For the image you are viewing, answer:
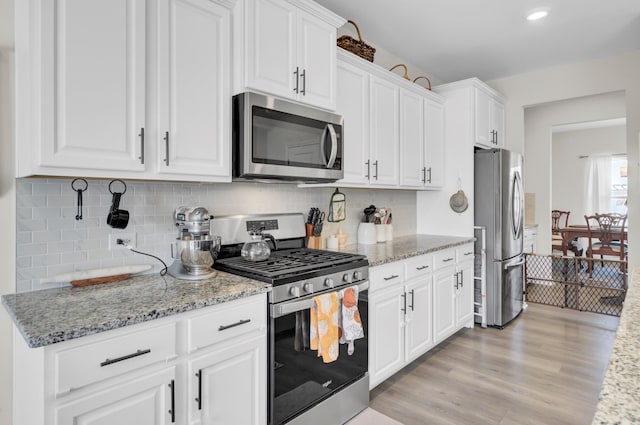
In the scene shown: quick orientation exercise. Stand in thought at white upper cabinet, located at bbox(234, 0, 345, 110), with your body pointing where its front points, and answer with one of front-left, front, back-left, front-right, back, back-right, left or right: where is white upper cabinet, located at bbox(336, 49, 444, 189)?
left

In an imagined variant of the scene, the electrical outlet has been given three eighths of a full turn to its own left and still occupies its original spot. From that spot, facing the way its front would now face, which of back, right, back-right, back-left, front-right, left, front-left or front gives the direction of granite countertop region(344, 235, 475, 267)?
front-right

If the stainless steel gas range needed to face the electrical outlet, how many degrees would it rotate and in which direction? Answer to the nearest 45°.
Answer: approximately 135° to its right

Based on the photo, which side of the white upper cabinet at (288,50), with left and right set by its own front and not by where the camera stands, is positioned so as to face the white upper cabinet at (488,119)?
left

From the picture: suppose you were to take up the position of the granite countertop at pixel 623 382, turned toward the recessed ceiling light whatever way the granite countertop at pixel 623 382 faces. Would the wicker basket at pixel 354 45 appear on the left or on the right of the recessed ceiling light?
left

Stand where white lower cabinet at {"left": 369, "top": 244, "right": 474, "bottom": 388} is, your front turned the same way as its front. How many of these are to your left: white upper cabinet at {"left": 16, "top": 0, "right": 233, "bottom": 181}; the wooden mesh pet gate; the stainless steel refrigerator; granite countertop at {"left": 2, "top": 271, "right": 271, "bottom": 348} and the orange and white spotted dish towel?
2

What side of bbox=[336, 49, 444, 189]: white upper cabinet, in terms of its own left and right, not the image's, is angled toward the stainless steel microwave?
right
